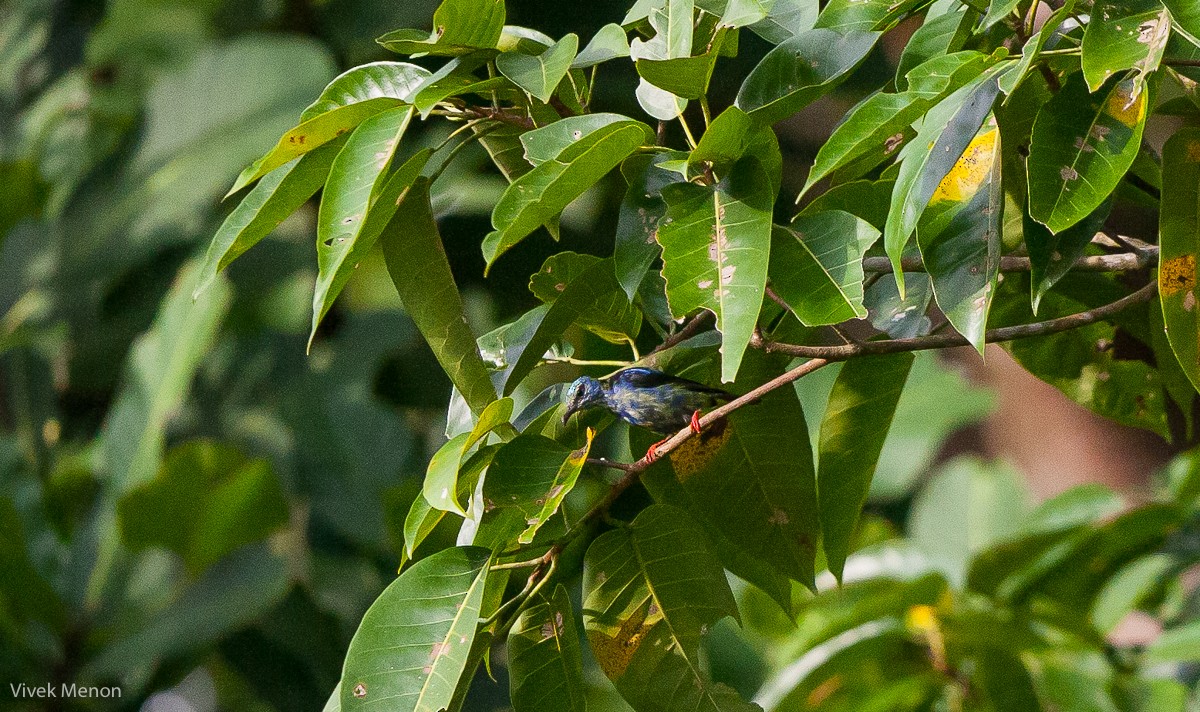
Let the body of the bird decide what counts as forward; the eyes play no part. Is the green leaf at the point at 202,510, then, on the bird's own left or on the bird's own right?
on the bird's own right

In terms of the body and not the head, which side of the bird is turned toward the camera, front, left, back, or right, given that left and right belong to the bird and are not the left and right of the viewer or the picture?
left

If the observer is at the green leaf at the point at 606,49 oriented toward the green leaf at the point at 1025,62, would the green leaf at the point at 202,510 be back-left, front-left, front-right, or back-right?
back-left
